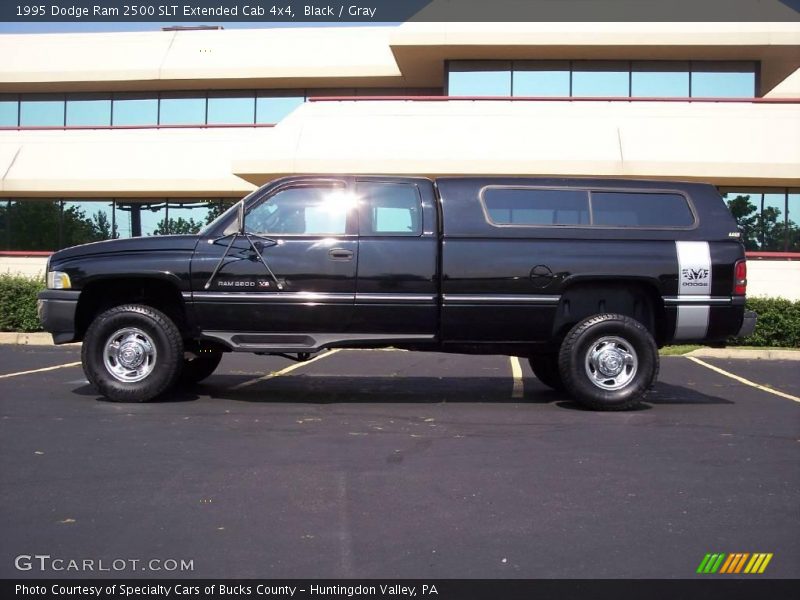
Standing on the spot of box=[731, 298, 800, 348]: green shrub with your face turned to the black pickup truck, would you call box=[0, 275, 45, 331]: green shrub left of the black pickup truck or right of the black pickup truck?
right

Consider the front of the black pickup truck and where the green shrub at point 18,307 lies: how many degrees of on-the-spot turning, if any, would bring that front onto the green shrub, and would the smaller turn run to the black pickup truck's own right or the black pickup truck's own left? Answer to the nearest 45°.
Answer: approximately 45° to the black pickup truck's own right

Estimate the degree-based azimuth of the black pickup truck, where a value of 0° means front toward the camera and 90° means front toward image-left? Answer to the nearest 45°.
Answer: approximately 90°

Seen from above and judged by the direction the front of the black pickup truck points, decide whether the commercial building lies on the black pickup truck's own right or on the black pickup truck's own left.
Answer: on the black pickup truck's own right

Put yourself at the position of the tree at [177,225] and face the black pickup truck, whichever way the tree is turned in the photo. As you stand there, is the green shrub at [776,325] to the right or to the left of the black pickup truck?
left

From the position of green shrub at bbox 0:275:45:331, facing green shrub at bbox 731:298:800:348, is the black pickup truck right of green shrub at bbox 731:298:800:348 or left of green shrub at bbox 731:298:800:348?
right

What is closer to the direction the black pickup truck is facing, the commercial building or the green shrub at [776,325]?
the commercial building

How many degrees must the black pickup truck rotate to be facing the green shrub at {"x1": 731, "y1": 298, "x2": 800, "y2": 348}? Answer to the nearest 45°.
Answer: approximately 135° to its right
